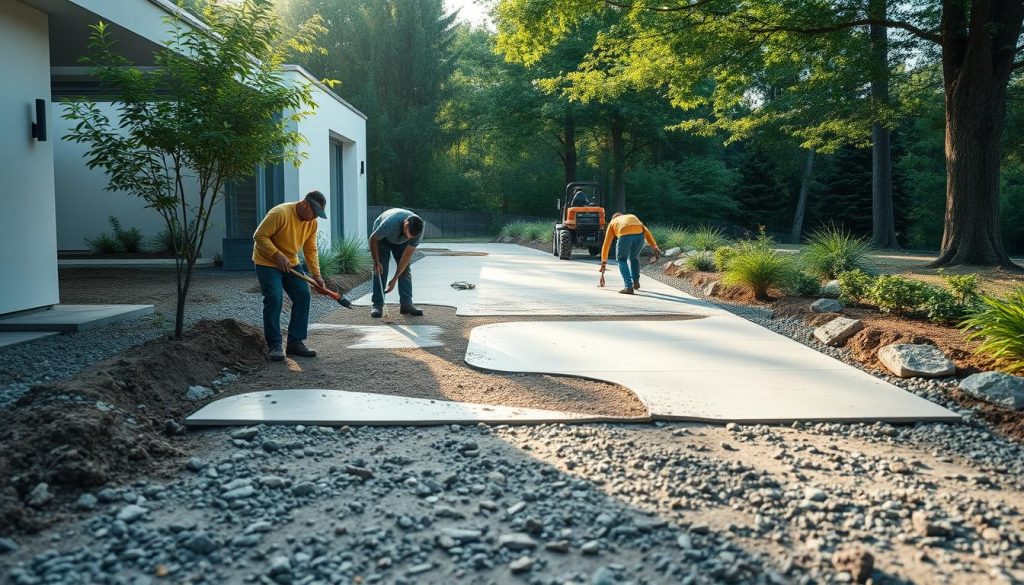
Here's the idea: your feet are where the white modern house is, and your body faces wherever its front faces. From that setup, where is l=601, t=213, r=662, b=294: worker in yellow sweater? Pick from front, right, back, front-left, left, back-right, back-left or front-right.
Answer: front-left

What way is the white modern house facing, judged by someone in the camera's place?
facing the viewer and to the right of the viewer

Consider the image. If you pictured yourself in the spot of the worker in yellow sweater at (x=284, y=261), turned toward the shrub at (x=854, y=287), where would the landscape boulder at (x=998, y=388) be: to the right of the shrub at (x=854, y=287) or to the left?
right

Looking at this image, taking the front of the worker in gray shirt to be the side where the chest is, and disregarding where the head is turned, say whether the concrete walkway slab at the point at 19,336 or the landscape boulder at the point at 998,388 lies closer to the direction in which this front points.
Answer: the landscape boulder

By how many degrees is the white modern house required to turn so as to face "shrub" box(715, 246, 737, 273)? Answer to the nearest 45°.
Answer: approximately 45° to its left

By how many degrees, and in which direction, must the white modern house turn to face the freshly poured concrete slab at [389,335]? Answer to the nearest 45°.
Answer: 0° — it already faces it

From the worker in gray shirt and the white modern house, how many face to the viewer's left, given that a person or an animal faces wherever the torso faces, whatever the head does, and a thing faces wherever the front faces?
0

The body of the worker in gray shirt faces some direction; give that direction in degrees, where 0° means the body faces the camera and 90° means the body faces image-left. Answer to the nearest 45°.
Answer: approximately 315°
